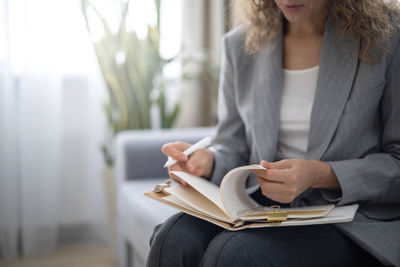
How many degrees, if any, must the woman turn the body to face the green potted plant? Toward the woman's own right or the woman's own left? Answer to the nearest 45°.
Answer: approximately 90° to the woman's own right

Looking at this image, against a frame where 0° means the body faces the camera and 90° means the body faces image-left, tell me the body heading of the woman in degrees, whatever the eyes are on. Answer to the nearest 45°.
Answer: approximately 45°

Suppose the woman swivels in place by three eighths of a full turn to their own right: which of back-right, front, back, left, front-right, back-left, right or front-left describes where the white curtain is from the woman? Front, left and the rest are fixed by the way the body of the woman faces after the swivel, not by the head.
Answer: front-left
